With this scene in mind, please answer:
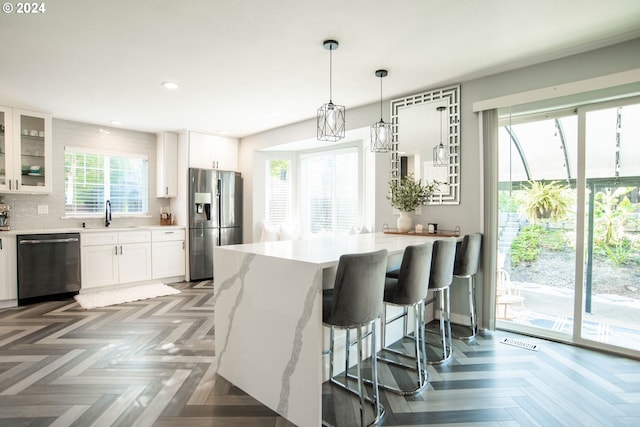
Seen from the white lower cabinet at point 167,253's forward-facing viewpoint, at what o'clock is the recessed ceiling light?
The recessed ceiling light is roughly at 12 o'clock from the white lower cabinet.

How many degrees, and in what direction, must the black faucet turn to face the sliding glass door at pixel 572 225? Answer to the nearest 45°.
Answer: approximately 45° to its left

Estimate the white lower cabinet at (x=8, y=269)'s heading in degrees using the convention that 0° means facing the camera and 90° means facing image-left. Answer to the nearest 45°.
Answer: approximately 0°

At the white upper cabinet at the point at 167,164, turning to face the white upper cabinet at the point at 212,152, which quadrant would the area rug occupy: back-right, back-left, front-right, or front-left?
back-right

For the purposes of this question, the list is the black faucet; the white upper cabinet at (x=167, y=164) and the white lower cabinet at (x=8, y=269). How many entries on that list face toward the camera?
3

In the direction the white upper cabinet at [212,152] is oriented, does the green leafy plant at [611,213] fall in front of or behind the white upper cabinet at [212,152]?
in front

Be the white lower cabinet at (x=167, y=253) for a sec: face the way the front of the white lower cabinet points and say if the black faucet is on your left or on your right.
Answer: on your right
